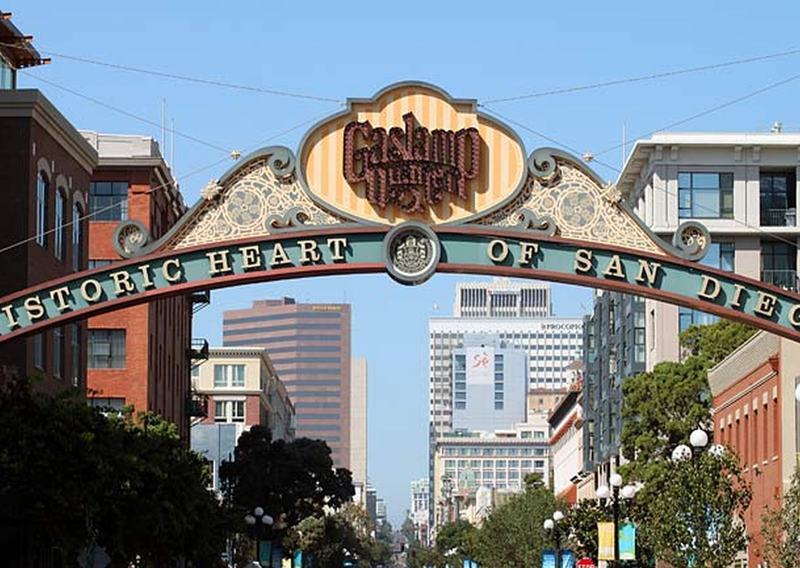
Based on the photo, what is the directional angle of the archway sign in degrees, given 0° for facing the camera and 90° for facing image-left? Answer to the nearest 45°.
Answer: approximately 0°
